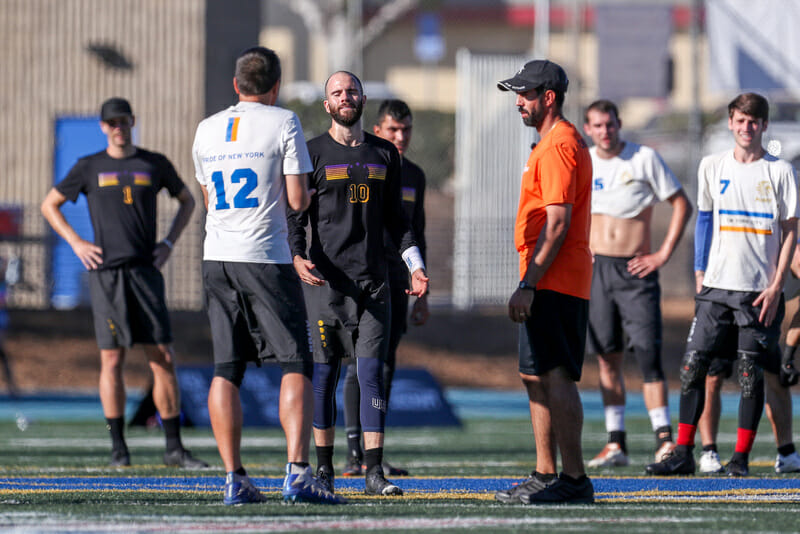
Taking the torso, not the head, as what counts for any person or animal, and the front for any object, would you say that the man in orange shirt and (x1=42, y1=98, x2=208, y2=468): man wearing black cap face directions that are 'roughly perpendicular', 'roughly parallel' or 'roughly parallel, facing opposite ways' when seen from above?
roughly perpendicular

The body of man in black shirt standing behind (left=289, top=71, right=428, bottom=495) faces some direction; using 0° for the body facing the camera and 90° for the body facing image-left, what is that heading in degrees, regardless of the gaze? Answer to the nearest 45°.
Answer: approximately 0°

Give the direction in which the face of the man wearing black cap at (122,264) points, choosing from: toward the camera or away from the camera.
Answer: toward the camera

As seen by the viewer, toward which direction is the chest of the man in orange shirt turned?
to the viewer's left

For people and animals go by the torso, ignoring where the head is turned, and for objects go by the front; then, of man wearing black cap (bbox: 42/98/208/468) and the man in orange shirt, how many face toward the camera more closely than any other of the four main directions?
1

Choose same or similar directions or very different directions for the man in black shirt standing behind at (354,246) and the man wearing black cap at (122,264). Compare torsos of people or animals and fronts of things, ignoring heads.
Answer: same or similar directions

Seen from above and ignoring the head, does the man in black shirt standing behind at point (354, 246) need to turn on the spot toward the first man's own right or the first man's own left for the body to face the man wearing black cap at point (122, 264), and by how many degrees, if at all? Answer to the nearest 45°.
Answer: approximately 135° to the first man's own right

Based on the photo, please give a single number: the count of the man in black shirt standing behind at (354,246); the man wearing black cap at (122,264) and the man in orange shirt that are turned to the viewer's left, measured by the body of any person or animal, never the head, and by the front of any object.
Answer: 1

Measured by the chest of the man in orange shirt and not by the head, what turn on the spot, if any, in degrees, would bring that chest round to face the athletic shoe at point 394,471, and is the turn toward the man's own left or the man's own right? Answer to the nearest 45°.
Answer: approximately 45° to the man's own right

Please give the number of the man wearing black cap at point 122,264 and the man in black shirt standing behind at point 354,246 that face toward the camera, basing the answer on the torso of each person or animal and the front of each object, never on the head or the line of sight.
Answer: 2

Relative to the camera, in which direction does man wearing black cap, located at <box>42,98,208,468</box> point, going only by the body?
toward the camera

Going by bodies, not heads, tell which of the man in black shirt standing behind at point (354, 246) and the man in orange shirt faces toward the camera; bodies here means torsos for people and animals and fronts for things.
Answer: the man in black shirt standing behind

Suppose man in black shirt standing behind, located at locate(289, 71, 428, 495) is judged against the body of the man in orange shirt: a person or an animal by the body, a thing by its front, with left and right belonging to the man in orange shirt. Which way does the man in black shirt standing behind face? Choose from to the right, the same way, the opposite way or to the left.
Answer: to the left

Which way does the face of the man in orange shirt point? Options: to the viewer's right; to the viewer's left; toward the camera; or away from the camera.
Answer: to the viewer's left

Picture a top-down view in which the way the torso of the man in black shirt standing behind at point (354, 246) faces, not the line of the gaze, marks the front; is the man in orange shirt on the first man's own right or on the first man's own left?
on the first man's own left

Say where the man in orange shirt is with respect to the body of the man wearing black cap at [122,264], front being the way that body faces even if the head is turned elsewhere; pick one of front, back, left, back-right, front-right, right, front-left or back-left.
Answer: front-left
